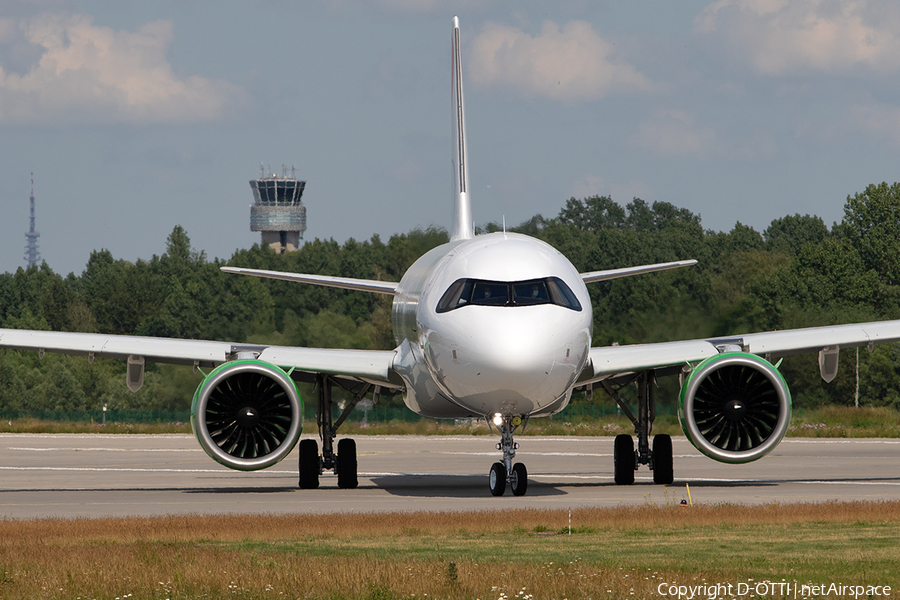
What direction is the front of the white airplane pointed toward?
toward the camera
